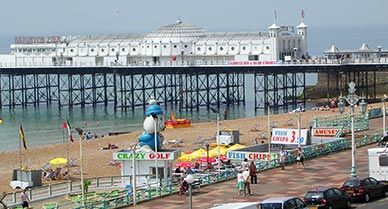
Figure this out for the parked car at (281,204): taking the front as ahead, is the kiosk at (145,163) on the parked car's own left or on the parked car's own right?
on the parked car's own left

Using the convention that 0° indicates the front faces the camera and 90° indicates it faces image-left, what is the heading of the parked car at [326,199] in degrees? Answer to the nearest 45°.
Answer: approximately 225°

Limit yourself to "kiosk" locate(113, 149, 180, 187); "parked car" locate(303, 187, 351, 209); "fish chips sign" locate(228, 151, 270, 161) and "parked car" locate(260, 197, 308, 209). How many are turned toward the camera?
2

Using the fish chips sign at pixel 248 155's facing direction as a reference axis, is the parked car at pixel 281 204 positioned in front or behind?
in front

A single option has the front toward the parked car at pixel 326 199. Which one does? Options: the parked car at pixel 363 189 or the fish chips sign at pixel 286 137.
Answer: the fish chips sign

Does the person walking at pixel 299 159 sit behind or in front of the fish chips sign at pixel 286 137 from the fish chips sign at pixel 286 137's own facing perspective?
in front

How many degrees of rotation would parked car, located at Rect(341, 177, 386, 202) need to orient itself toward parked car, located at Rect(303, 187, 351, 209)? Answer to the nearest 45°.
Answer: approximately 180°

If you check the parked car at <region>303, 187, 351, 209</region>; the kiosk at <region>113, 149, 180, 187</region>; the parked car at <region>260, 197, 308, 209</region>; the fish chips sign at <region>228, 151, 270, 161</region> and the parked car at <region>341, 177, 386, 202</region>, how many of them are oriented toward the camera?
2

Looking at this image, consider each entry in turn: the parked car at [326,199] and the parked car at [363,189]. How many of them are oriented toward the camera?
0

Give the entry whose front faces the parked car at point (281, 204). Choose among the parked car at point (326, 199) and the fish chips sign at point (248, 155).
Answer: the fish chips sign

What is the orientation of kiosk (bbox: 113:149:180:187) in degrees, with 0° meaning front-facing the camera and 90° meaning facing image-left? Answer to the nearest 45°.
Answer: approximately 0°

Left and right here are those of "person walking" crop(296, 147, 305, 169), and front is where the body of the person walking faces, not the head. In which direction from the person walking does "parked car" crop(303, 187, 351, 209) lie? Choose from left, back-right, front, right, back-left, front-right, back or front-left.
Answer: front-left
